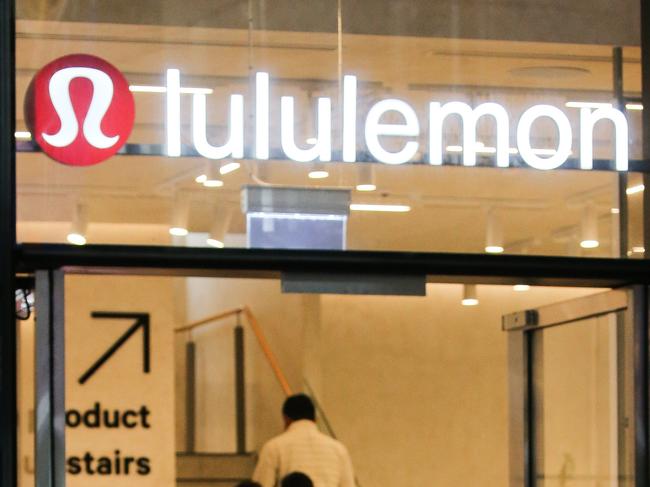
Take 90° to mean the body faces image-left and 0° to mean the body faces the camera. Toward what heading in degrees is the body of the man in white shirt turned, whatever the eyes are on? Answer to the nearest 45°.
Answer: approximately 180°

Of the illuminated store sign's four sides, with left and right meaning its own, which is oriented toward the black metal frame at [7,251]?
right

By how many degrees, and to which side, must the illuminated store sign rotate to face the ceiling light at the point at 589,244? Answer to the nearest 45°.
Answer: approximately 90° to its left

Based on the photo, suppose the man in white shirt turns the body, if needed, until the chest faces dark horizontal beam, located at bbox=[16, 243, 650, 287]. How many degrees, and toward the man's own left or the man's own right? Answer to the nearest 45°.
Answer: approximately 180°

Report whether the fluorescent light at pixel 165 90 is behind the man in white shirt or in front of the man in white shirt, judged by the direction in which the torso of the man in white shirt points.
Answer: behind

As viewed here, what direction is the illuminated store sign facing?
toward the camera

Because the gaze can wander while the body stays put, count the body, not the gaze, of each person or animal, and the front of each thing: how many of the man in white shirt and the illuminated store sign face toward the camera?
1

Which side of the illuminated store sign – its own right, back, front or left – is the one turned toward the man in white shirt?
back

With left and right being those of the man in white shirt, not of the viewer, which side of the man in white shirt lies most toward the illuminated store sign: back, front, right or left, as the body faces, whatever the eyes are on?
back

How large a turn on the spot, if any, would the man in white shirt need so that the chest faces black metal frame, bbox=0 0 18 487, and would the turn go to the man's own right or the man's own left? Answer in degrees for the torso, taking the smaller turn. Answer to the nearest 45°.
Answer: approximately 180°

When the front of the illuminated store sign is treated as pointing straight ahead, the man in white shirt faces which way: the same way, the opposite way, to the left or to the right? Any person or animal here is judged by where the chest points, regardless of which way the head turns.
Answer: the opposite way
